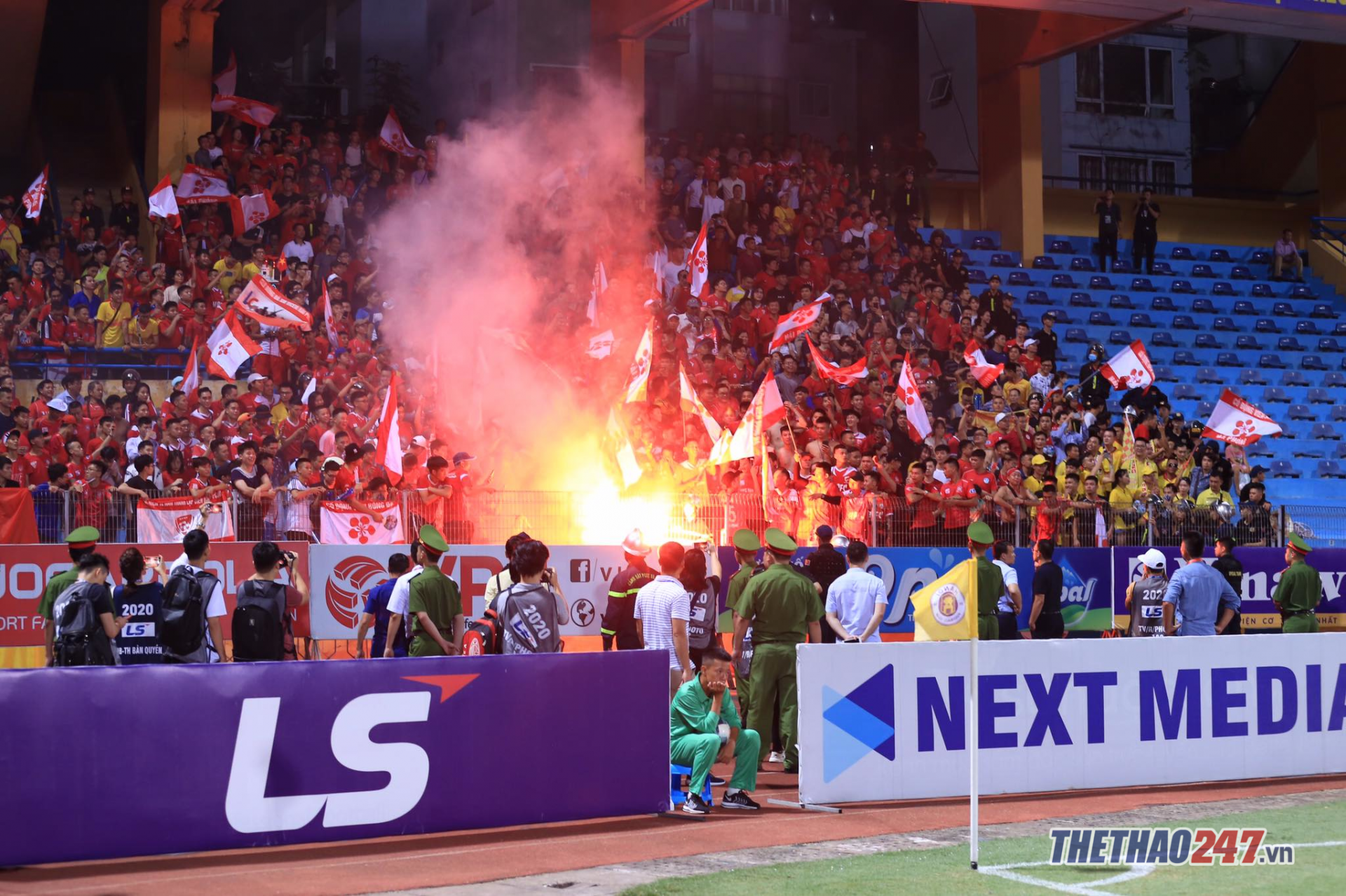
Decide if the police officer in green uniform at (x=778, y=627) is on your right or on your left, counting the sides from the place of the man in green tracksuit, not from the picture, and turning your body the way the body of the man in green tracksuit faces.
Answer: on your left

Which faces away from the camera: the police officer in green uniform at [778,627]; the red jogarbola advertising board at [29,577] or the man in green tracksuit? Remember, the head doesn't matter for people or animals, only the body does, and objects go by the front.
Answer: the police officer in green uniform

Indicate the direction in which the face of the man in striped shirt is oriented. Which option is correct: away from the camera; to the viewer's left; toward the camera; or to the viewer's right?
away from the camera

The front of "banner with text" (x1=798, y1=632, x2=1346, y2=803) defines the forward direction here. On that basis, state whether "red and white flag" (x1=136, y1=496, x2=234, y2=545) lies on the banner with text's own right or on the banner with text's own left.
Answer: on the banner with text's own right

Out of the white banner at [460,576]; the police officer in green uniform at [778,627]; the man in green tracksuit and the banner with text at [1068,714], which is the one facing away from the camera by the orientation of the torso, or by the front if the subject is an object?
the police officer in green uniform

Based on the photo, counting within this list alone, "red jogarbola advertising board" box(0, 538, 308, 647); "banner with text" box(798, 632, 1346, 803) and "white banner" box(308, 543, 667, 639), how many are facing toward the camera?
3

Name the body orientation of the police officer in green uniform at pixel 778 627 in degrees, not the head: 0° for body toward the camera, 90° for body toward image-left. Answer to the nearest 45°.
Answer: approximately 180°

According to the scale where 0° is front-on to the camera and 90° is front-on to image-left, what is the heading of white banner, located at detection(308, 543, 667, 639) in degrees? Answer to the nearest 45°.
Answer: approximately 0°

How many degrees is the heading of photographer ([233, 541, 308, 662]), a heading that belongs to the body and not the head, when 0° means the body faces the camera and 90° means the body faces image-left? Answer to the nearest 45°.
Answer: approximately 225°

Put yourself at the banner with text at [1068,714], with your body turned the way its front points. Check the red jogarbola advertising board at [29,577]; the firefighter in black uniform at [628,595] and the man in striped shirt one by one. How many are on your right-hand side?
3

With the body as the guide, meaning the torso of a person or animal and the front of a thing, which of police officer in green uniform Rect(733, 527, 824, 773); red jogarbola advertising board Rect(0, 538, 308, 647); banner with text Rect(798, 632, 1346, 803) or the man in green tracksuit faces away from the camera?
the police officer in green uniform
